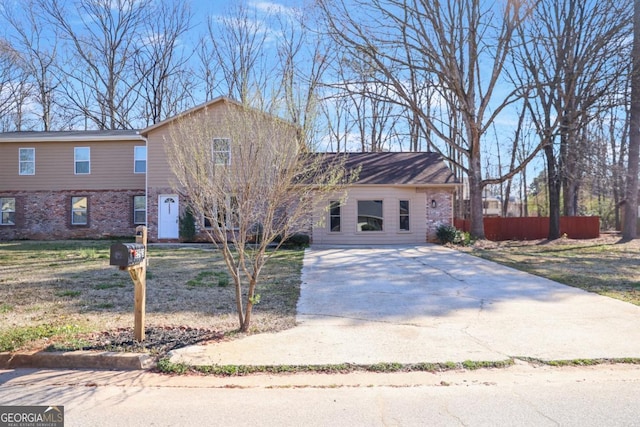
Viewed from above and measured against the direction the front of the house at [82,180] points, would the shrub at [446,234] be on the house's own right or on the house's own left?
on the house's own left

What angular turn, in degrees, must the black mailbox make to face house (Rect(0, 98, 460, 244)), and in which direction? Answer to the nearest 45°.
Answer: approximately 135° to its right

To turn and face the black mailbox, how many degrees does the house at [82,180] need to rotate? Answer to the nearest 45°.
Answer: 0° — it already faces it

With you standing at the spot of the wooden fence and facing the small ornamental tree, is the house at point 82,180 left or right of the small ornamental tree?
right

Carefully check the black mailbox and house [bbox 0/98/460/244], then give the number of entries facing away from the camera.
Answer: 0

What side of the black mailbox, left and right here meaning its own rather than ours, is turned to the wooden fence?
back

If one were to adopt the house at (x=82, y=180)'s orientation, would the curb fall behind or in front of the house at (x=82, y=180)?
in front

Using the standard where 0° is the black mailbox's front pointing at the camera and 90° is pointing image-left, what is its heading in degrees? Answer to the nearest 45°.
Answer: approximately 45°

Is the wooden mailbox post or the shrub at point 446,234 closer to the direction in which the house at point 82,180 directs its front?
the wooden mailbox post
